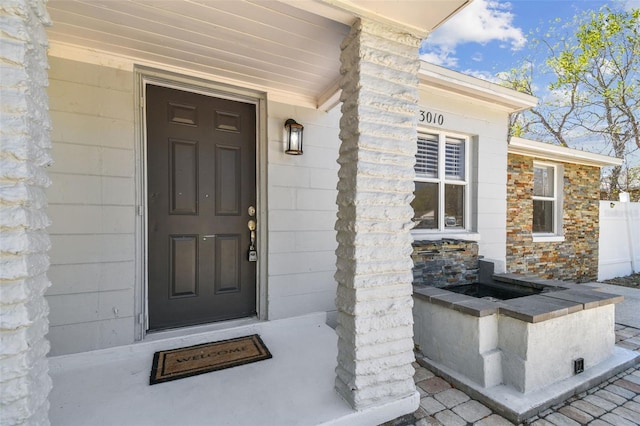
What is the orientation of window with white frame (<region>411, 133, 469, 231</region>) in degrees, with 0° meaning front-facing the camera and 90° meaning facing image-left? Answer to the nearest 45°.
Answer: approximately 315°

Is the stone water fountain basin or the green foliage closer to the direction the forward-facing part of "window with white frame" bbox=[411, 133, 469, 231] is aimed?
the stone water fountain basin

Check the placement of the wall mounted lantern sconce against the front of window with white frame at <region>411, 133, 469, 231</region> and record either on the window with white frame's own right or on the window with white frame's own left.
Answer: on the window with white frame's own right

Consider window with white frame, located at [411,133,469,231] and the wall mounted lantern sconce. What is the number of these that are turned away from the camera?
0

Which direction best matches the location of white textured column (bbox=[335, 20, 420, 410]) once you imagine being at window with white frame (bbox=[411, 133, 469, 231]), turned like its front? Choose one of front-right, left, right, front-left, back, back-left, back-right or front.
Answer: front-right

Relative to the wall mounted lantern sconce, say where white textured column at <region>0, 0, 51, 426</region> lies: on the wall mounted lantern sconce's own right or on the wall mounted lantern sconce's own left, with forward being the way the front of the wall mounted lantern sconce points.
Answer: on the wall mounted lantern sconce's own right

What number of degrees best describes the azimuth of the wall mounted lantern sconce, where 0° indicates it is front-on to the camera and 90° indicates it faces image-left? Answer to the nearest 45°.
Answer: approximately 315°

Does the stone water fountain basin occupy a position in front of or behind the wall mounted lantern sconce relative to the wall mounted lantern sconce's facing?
in front

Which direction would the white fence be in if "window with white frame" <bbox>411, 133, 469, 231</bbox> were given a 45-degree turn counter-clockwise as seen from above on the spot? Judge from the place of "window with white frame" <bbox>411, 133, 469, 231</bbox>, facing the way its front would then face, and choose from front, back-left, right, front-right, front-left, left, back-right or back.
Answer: front-left

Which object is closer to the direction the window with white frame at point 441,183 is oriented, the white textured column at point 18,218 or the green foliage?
the white textured column

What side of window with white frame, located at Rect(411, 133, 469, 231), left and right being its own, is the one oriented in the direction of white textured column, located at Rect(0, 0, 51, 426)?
right

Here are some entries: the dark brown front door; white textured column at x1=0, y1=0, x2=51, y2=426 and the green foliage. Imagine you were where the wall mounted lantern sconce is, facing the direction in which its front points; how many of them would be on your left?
1

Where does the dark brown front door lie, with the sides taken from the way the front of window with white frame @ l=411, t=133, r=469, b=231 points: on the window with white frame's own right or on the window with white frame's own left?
on the window with white frame's own right
